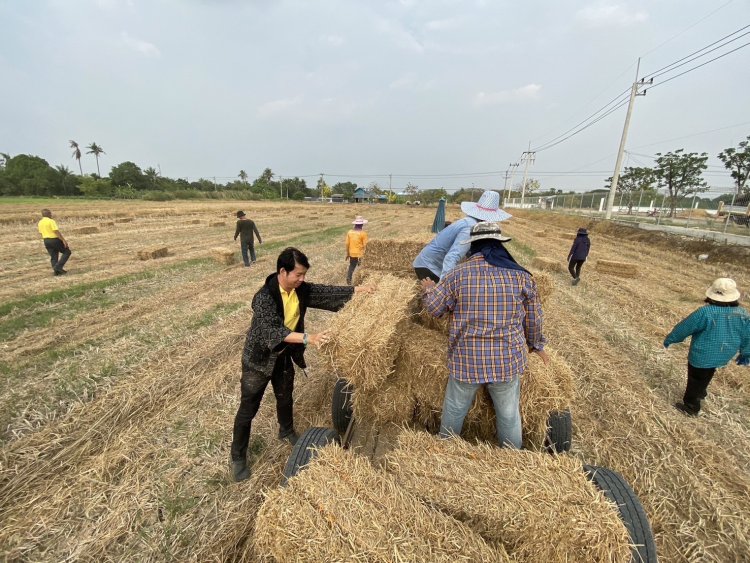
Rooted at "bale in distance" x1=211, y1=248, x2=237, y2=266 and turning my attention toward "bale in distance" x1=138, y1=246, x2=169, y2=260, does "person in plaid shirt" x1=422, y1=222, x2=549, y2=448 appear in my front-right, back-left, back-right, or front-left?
back-left

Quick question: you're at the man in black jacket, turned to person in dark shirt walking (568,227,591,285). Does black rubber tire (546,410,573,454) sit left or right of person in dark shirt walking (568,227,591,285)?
right

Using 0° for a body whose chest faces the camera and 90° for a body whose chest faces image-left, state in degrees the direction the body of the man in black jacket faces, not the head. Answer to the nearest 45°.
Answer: approximately 315°

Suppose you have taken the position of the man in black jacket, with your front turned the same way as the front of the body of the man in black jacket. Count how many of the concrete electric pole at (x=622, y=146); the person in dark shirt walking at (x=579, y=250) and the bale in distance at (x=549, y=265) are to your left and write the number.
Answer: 3

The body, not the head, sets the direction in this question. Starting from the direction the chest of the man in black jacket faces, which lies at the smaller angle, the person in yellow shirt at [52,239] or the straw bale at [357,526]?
the straw bale

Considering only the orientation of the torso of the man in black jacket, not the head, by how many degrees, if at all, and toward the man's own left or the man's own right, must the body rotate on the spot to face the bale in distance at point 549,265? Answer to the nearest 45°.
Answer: approximately 90° to the man's own left

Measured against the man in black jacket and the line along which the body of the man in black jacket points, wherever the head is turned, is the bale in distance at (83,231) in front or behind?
behind

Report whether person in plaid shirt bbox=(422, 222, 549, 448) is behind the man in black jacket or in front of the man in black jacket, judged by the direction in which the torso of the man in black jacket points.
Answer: in front

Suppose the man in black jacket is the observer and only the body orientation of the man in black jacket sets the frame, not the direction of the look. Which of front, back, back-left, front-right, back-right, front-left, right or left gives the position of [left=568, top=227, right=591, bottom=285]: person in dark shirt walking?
left

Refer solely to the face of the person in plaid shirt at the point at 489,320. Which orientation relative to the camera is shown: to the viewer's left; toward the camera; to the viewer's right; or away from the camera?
away from the camera

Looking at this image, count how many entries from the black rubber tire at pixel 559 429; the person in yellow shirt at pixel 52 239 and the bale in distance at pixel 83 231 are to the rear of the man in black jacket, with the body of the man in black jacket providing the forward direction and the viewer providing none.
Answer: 2

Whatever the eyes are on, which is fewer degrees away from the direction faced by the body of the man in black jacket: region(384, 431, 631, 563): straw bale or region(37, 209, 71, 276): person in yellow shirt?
the straw bale

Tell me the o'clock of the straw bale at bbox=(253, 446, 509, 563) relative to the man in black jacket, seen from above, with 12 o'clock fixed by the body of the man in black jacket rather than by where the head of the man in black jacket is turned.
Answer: The straw bale is roughly at 1 o'clock from the man in black jacket.

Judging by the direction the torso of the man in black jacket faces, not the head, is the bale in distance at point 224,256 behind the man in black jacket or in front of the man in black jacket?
behind
